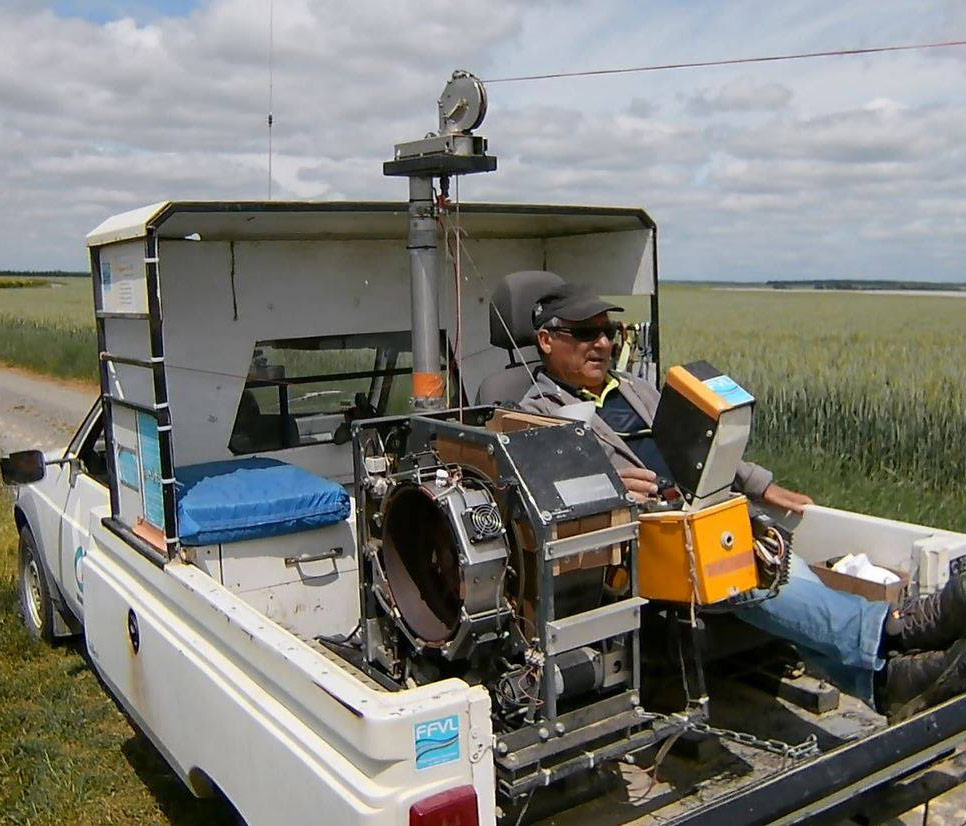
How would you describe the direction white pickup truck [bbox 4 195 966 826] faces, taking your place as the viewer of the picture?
facing away from the viewer and to the left of the viewer

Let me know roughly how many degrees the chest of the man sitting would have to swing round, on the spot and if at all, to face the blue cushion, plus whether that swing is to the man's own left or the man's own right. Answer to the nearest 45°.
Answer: approximately 135° to the man's own right

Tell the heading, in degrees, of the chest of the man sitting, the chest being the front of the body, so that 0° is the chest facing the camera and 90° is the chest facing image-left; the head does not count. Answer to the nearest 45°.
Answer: approximately 315°

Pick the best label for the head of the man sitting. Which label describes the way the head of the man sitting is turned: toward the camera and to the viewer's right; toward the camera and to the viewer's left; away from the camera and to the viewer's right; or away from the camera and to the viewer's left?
toward the camera and to the viewer's right
